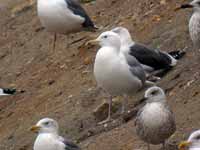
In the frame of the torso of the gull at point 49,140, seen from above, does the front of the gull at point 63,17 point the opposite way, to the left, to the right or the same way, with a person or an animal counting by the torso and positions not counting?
the same way

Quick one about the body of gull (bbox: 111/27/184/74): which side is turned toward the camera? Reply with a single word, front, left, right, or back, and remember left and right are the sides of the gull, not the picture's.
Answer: left

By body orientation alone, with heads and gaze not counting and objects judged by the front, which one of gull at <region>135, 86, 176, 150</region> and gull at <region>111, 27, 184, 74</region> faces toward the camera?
gull at <region>135, 86, 176, 150</region>

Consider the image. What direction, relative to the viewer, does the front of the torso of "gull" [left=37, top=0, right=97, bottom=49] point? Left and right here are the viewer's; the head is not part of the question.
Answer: facing the viewer and to the left of the viewer

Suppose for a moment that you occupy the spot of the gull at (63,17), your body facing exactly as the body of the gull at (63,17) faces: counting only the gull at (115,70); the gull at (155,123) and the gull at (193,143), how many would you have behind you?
0

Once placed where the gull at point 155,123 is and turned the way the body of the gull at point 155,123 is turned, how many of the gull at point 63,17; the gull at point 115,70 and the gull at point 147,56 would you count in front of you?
0

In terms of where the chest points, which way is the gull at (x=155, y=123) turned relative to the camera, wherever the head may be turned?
toward the camera

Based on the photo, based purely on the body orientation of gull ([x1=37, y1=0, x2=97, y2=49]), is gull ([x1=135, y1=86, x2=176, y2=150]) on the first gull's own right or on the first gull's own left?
on the first gull's own left

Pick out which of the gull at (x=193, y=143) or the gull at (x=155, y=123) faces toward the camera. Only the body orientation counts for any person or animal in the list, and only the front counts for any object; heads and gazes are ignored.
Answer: the gull at (x=155, y=123)

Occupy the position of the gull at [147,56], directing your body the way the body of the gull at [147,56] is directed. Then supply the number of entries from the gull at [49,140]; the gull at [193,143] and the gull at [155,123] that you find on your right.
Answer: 0

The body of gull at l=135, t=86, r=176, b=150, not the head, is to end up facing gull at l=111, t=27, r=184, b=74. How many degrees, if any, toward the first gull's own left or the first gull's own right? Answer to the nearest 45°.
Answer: approximately 180°

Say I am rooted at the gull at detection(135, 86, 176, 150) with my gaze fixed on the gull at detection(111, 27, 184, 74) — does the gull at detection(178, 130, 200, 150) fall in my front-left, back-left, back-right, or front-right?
back-right
